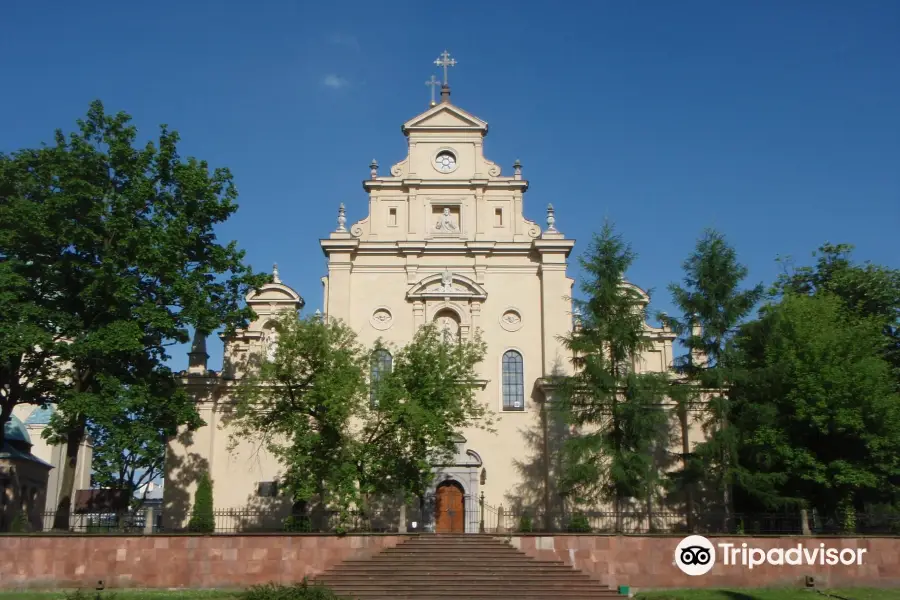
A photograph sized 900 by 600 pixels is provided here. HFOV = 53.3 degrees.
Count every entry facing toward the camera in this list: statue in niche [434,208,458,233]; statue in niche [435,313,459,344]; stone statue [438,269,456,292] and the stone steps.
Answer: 4

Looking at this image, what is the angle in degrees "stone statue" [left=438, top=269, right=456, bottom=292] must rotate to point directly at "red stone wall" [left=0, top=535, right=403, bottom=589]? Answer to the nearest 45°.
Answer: approximately 45° to its right

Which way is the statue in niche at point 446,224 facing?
toward the camera

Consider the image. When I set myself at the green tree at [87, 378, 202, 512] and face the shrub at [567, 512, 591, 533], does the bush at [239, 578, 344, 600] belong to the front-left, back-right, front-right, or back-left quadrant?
front-right

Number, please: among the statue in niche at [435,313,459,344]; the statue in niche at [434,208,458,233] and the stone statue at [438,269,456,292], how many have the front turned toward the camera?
3

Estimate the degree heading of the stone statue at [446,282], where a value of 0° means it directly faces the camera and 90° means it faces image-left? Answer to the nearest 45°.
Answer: approximately 0°

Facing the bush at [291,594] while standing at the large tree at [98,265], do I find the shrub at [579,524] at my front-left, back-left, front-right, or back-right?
front-left

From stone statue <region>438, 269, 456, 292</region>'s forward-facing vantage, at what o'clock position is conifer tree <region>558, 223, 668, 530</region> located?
The conifer tree is roughly at 10 o'clock from the stone statue.

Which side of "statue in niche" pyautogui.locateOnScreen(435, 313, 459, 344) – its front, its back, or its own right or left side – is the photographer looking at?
front

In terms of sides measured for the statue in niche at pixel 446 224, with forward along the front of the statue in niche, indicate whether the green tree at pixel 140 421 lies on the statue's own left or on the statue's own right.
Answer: on the statue's own right

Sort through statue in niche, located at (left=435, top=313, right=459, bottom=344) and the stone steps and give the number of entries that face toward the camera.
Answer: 2

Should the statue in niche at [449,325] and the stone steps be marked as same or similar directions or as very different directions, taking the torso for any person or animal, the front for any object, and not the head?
same or similar directions

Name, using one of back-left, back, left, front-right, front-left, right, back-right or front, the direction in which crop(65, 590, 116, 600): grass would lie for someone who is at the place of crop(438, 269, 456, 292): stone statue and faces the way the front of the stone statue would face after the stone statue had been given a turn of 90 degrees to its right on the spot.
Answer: front-left

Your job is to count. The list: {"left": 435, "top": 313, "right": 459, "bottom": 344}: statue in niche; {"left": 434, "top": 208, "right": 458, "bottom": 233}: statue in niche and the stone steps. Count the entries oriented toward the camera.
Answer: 3
